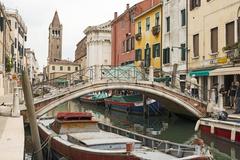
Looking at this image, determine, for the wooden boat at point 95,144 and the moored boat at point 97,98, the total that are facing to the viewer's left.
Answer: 1

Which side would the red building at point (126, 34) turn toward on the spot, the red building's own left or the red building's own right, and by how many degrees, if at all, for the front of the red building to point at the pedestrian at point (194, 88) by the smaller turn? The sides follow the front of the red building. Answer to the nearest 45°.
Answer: approximately 45° to the red building's own left

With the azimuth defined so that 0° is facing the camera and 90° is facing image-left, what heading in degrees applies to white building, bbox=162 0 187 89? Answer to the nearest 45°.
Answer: approximately 45°

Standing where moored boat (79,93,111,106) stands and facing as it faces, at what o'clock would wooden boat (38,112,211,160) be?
The wooden boat is roughly at 9 o'clock from the moored boat.

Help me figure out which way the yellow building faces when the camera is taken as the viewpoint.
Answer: facing the viewer and to the left of the viewer
